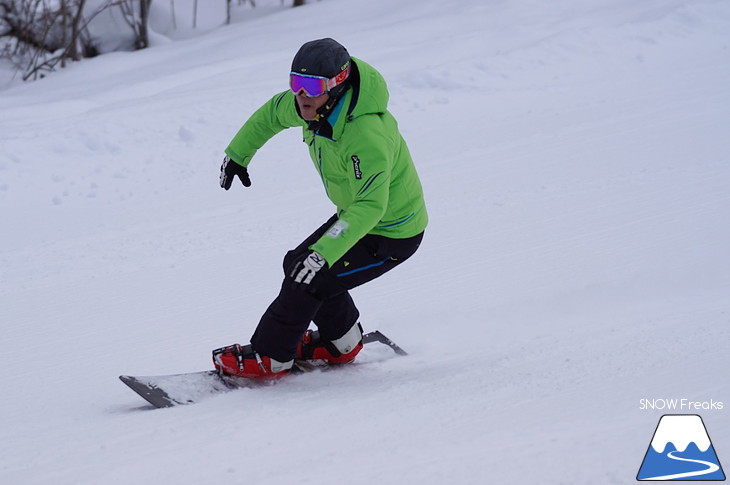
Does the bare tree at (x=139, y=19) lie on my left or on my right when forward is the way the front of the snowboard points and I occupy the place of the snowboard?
on my right

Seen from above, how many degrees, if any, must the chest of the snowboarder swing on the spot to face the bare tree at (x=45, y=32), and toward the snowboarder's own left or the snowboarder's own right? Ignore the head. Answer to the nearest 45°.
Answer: approximately 135° to the snowboarder's own right

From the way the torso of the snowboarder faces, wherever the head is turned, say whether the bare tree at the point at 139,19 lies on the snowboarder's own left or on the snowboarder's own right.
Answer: on the snowboarder's own right

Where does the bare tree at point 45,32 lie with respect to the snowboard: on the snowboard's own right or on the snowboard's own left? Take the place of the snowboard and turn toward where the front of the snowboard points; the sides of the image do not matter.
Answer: on the snowboard's own right

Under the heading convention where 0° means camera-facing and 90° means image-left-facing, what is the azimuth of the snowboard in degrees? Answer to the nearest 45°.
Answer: approximately 45°
